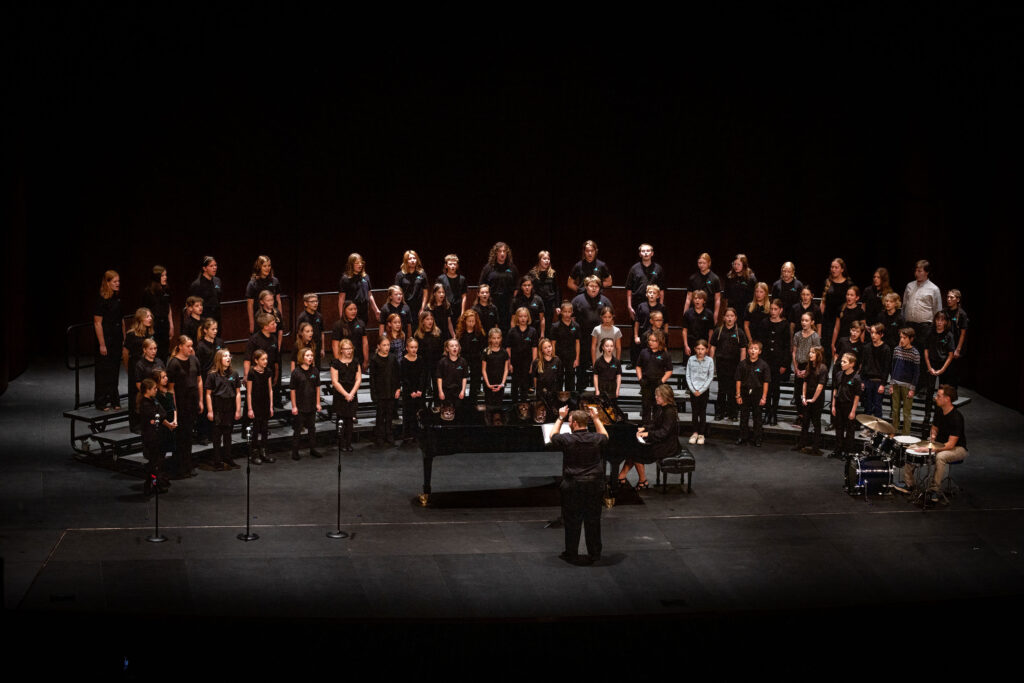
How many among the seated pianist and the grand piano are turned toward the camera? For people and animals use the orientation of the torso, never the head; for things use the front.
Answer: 0

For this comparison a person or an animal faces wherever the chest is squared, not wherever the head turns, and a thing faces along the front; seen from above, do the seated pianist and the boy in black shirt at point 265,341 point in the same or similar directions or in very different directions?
very different directions

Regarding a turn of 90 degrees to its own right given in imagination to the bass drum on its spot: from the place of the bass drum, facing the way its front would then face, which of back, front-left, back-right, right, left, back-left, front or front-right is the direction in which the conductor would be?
left

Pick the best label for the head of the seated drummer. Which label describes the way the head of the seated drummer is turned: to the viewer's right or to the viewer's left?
to the viewer's left

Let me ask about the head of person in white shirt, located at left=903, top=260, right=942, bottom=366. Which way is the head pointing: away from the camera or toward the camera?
toward the camera

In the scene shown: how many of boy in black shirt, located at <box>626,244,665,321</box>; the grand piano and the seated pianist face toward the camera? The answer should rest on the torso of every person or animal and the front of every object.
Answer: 1

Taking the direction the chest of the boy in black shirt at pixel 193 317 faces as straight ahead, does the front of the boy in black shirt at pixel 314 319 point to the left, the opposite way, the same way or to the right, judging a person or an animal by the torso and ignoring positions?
the same way

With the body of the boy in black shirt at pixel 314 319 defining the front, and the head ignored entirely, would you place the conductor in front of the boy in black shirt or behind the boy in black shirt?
in front

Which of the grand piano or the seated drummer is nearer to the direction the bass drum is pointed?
the grand piano

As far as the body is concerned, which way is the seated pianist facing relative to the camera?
to the viewer's left

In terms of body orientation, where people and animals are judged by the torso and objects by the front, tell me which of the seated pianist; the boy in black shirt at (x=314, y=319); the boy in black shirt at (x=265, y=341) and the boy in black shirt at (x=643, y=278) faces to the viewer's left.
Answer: the seated pianist

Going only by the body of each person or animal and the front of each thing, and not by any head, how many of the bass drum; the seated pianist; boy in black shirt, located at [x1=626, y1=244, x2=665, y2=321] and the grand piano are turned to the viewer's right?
1

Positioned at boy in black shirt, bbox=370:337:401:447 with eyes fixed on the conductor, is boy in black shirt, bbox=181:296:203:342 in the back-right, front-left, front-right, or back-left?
back-right

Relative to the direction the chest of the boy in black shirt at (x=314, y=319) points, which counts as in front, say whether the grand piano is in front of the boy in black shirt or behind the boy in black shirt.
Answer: in front

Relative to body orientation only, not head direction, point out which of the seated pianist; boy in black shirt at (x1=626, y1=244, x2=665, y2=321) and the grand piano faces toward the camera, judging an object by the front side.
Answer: the boy in black shirt

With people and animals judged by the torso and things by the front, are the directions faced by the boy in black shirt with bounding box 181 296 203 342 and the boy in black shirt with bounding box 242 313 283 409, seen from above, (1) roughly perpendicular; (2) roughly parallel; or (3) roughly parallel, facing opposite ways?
roughly parallel

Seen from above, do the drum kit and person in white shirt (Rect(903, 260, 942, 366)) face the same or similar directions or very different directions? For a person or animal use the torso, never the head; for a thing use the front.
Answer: same or similar directions
